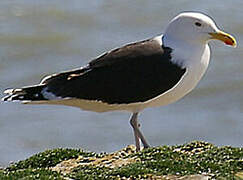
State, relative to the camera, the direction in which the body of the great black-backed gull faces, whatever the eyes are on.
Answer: to the viewer's right
